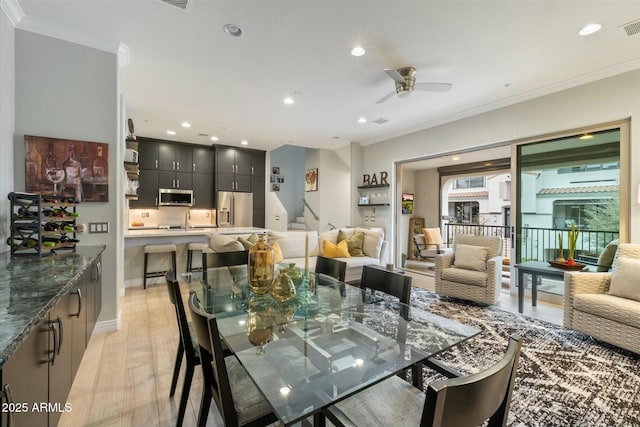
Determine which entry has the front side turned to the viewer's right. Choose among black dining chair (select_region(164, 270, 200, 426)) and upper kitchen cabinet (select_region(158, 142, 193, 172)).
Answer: the black dining chair

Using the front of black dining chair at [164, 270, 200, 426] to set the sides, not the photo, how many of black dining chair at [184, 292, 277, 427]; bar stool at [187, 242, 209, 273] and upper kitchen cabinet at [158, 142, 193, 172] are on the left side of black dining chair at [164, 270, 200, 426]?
2

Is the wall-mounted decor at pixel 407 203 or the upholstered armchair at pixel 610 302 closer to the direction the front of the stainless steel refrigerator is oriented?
the upholstered armchair

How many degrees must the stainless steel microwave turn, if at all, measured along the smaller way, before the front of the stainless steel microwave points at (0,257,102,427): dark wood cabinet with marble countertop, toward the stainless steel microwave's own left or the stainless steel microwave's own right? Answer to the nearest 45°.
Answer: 0° — it already faces it

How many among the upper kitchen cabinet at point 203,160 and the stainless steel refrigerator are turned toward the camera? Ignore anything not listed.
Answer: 2

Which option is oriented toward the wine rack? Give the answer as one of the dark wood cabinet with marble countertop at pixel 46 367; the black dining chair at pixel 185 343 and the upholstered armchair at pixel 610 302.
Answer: the upholstered armchair

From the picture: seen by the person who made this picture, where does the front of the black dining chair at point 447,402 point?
facing away from the viewer and to the left of the viewer

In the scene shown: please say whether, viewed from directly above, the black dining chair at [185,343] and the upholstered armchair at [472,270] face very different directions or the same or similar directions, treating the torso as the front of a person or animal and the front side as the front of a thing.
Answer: very different directions

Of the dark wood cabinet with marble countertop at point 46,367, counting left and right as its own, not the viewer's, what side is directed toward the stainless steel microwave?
left

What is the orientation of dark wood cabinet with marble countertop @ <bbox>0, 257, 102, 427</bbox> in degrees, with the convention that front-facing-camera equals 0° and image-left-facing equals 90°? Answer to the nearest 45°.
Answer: approximately 270°

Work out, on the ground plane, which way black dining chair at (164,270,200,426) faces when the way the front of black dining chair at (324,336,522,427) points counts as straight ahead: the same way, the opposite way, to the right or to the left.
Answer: to the right

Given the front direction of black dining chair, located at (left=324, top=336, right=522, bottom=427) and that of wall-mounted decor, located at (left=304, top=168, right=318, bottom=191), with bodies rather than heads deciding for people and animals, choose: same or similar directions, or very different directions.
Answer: very different directions

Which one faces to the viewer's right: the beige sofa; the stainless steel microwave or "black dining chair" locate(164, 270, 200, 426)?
the black dining chair
